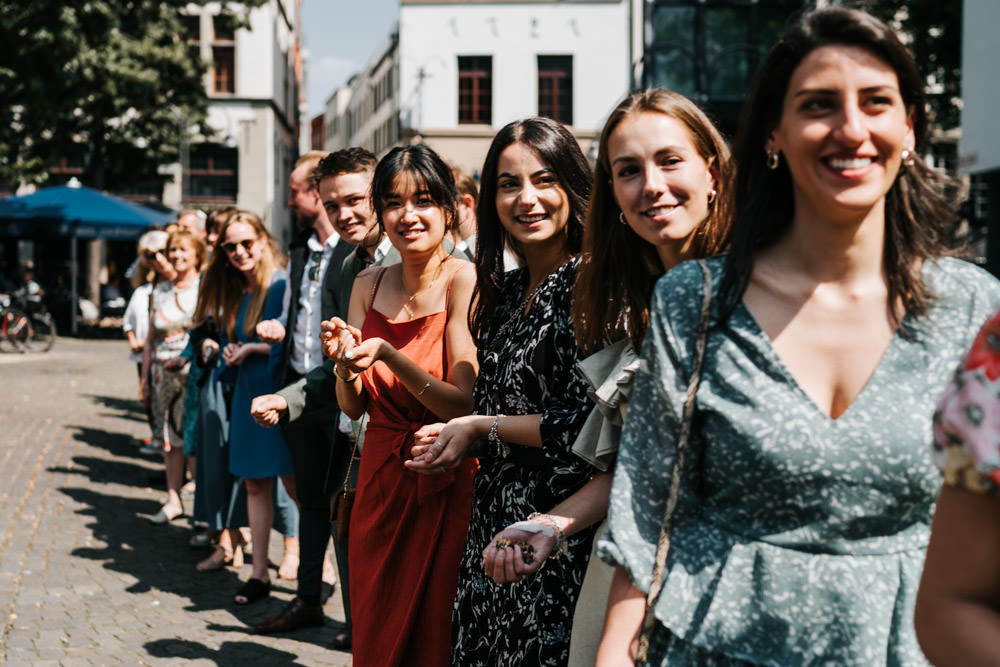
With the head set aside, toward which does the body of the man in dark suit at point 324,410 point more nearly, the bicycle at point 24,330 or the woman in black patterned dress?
the woman in black patterned dress

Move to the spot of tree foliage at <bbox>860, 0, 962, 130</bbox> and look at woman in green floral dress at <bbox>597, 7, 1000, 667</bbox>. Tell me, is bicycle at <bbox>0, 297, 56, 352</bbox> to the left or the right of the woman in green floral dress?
right

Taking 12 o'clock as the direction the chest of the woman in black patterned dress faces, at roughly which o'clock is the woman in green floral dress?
The woman in green floral dress is roughly at 10 o'clock from the woman in black patterned dress.

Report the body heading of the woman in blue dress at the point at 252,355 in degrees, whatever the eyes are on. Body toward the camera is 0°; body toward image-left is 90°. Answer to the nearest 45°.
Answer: approximately 45°

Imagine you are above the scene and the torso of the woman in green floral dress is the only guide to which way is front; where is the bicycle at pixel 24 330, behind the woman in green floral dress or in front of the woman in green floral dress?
behind

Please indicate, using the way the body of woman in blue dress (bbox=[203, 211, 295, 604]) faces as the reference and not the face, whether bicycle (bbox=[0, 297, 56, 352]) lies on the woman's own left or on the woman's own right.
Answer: on the woman's own right

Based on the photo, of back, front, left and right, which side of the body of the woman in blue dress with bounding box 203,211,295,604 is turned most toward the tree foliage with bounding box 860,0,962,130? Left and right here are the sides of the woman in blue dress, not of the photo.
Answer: back

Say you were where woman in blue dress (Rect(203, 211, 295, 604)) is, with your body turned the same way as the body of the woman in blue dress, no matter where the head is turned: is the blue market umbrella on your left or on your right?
on your right

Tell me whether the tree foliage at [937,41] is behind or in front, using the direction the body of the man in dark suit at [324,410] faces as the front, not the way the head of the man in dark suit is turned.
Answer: behind

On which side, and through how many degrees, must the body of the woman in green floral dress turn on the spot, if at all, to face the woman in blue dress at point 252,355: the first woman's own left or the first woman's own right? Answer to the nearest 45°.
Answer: approximately 135° to the first woman's own right

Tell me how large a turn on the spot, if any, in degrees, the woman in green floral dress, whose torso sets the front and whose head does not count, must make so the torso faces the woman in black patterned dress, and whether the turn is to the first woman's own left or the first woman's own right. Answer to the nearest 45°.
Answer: approximately 135° to the first woman's own right
